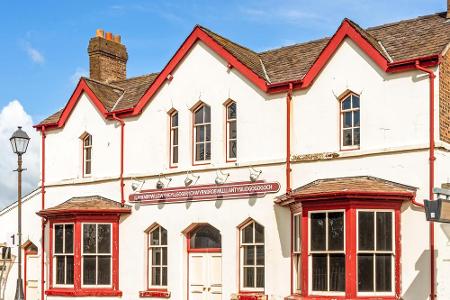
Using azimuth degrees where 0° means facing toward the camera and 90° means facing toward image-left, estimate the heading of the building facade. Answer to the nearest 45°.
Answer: approximately 45°
